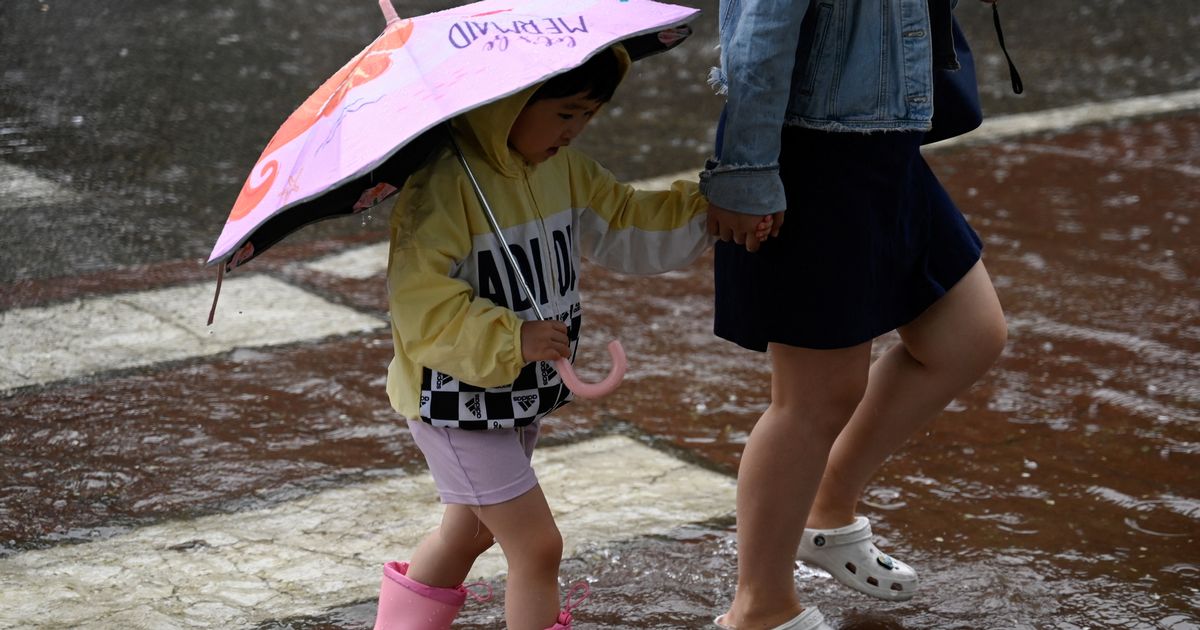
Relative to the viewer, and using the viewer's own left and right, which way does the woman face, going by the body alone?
facing to the right of the viewer

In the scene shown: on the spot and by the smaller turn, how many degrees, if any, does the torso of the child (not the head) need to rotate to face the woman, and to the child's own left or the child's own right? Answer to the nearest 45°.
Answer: approximately 45° to the child's own left

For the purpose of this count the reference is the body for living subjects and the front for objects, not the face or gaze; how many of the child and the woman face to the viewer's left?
0

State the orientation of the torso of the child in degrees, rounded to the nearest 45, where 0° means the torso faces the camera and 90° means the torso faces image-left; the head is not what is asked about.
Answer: approximately 315°

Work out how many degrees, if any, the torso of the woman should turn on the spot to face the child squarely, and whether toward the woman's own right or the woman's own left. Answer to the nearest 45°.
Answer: approximately 135° to the woman's own right
